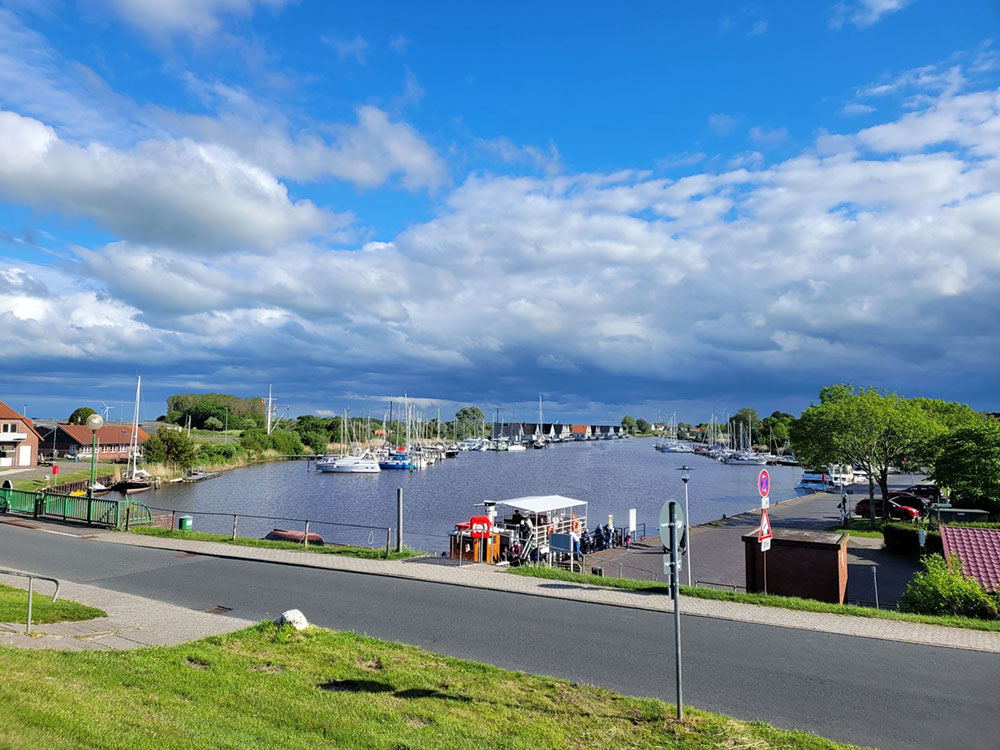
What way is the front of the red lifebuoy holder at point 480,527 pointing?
toward the camera

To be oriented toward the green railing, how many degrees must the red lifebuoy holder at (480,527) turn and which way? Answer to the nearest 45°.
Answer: approximately 90° to its right

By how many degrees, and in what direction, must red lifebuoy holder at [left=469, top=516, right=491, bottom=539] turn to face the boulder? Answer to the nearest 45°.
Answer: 0° — it already faces it

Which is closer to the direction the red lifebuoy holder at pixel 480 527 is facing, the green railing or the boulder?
the boulder

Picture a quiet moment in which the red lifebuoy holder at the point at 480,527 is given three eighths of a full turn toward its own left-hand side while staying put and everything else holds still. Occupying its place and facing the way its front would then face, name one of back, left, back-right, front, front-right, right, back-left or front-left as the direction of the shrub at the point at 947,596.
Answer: right

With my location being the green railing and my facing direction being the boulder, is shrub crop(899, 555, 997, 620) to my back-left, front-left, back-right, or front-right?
front-left

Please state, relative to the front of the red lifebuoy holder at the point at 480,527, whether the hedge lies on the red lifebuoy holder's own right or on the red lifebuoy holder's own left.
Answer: on the red lifebuoy holder's own left

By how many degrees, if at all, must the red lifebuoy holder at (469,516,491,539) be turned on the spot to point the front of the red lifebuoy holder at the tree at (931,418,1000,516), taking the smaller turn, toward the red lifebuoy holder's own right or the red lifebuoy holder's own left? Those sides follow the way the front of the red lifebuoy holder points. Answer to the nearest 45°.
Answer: approximately 90° to the red lifebuoy holder's own left

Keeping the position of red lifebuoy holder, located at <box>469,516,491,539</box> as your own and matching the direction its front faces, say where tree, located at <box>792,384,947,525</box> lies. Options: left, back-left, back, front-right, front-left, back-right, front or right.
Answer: back-left

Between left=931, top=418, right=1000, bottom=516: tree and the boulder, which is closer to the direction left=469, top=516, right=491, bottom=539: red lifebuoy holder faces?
the boulder

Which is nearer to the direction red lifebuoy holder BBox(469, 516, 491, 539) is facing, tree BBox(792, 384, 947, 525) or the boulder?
the boulder
